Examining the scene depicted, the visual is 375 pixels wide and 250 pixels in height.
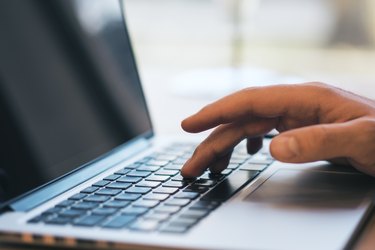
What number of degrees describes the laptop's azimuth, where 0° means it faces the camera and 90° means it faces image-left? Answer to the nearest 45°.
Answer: approximately 315°
